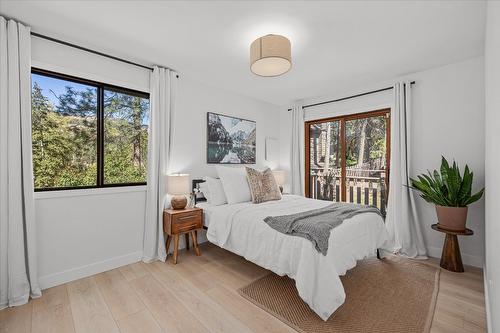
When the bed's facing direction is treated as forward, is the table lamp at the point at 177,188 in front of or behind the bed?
behind

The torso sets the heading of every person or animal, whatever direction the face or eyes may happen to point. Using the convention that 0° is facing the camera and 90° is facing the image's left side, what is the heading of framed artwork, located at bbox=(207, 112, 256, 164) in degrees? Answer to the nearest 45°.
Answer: approximately 315°

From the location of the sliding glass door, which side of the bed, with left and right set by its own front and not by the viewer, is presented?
left

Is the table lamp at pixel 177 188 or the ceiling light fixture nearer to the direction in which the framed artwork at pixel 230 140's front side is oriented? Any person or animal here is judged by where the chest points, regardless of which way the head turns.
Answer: the ceiling light fixture

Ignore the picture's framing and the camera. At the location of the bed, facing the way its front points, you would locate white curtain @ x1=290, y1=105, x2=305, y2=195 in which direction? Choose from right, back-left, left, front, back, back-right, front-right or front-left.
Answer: back-left

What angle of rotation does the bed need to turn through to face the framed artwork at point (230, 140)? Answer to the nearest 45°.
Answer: approximately 180°

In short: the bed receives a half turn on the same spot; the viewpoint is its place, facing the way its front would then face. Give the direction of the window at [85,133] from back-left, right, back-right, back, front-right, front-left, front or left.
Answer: front-left

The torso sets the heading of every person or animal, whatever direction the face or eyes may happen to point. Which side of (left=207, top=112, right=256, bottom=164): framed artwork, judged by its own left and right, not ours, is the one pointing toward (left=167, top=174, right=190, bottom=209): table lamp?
right

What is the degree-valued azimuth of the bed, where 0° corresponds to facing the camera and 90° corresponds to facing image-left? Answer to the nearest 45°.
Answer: approximately 315°

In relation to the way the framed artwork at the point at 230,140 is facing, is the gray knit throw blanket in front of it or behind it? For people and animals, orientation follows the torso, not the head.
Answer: in front

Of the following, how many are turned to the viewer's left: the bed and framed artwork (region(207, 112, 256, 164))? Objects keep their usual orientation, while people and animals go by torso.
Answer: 0

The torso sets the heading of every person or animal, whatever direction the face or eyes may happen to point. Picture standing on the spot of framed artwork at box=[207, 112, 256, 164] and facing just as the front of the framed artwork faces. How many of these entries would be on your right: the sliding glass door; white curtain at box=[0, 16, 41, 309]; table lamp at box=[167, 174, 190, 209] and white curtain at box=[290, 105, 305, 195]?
2

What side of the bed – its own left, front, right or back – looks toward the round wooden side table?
left

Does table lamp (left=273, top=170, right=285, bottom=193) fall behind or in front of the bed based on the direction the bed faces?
behind
